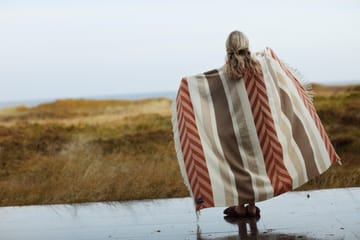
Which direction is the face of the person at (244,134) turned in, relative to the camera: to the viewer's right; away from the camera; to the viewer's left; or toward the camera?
away from the camera

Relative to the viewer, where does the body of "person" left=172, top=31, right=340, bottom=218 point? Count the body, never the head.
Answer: away from the camera

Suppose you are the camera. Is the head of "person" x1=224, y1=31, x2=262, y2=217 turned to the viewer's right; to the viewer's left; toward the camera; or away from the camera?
away from the camera
